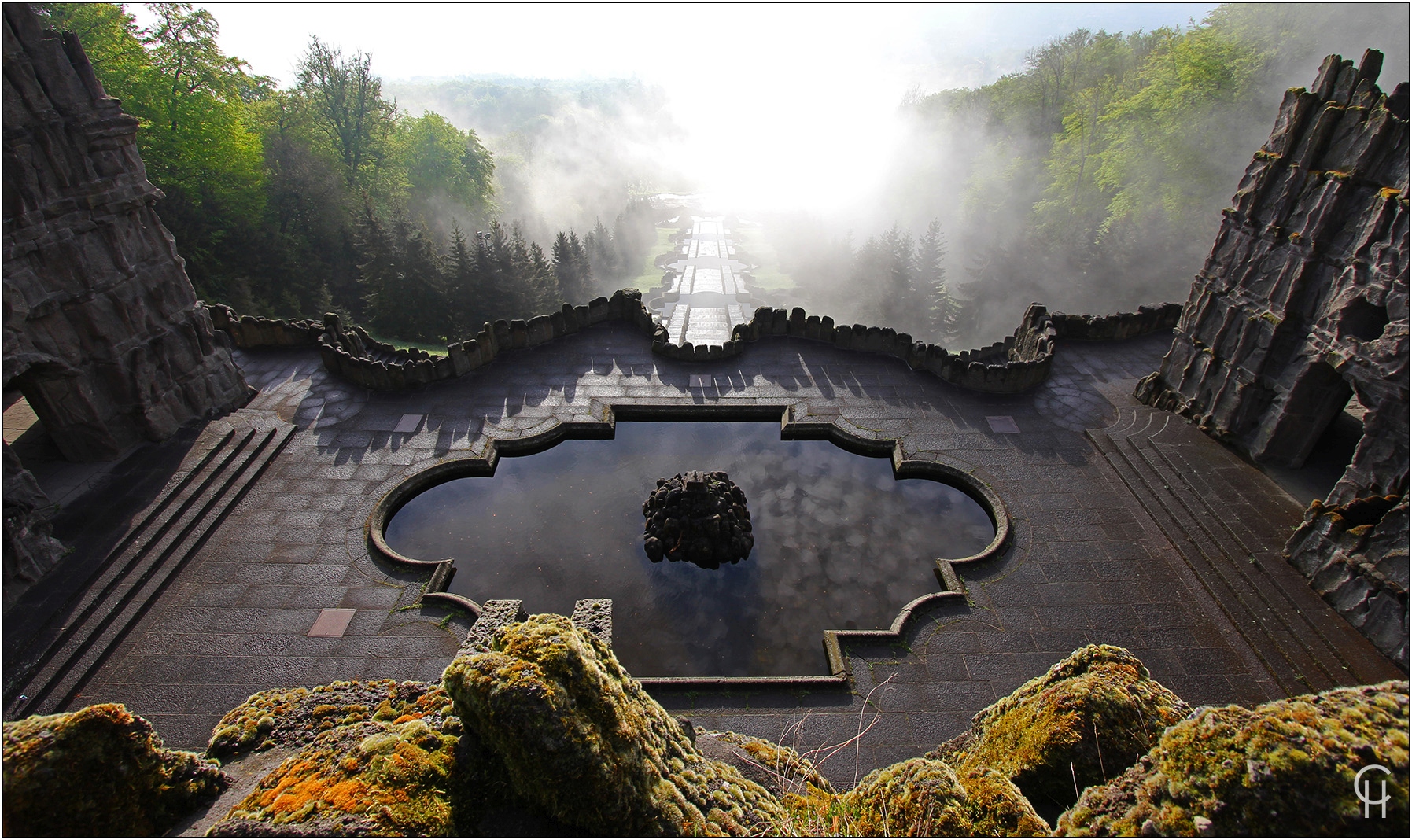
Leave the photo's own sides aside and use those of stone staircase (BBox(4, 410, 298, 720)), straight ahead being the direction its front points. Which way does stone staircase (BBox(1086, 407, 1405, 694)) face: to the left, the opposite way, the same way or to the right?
the opposite way

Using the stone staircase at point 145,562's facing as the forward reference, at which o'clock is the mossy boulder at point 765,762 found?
The mossy boulder is roughly at 1 o'clock from the stone staircase.

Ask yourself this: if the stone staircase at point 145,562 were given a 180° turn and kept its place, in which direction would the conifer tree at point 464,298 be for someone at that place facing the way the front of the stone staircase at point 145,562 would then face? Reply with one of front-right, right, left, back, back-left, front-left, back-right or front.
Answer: right

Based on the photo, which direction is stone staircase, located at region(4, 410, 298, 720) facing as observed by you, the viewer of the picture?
facing the viewer and to the right of the viewer

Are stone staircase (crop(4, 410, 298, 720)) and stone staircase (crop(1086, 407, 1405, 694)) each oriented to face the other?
yes

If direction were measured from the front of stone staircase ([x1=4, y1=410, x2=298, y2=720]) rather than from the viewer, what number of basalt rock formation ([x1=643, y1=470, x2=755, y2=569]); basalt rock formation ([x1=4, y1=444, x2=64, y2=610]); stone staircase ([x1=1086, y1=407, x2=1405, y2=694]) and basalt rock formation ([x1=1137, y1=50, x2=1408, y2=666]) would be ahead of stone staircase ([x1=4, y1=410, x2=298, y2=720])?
3

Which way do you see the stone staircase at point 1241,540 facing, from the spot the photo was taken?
facing the viewer and to the left of the viewer

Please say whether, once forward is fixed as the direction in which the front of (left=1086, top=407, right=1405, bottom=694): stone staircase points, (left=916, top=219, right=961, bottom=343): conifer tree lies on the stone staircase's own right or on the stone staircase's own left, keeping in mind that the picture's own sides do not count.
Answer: on the stone staircase's own right

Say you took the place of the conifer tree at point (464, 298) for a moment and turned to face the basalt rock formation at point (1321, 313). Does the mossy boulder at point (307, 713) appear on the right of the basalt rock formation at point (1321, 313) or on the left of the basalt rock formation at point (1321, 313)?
right

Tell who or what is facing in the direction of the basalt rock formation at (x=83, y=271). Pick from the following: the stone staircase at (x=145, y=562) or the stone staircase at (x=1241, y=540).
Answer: the stone staircase at (x=1241, y=540)

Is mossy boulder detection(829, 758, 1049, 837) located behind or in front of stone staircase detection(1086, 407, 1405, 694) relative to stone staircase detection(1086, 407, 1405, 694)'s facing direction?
in front

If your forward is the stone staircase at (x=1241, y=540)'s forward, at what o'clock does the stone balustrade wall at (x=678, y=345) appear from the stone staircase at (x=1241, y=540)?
The stone balustrade wall is roughly at 1 o'clock from the stone staircase.

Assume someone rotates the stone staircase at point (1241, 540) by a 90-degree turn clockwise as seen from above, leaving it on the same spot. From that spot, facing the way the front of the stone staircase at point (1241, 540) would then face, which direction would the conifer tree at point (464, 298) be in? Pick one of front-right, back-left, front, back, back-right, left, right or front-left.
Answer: front-left

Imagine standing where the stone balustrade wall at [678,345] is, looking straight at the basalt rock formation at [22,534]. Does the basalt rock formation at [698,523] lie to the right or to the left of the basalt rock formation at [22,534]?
left

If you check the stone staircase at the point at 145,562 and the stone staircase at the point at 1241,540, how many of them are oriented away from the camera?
0

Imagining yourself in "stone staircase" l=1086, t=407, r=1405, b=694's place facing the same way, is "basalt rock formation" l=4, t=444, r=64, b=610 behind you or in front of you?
in front
